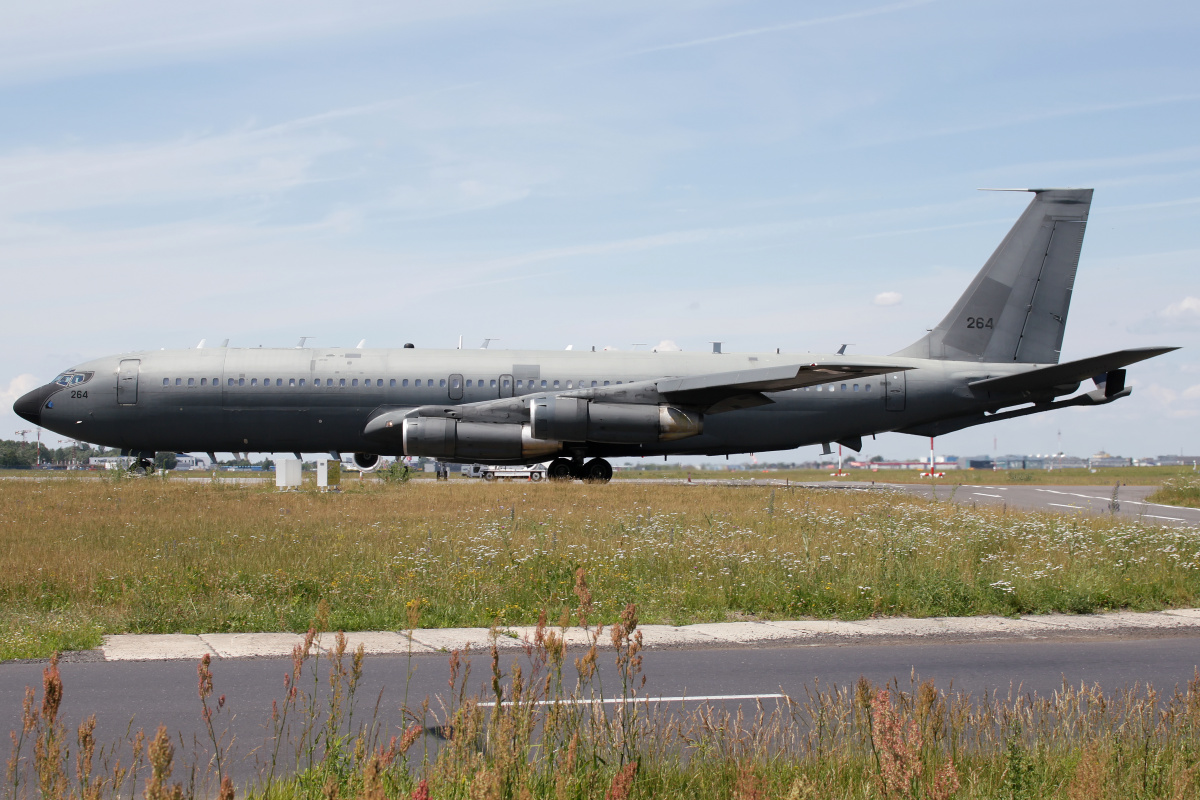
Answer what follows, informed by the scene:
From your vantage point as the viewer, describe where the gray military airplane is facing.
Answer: facing to the left of the viewer

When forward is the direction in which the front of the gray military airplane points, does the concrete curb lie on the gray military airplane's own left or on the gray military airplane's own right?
on the gray military airplane's own left
